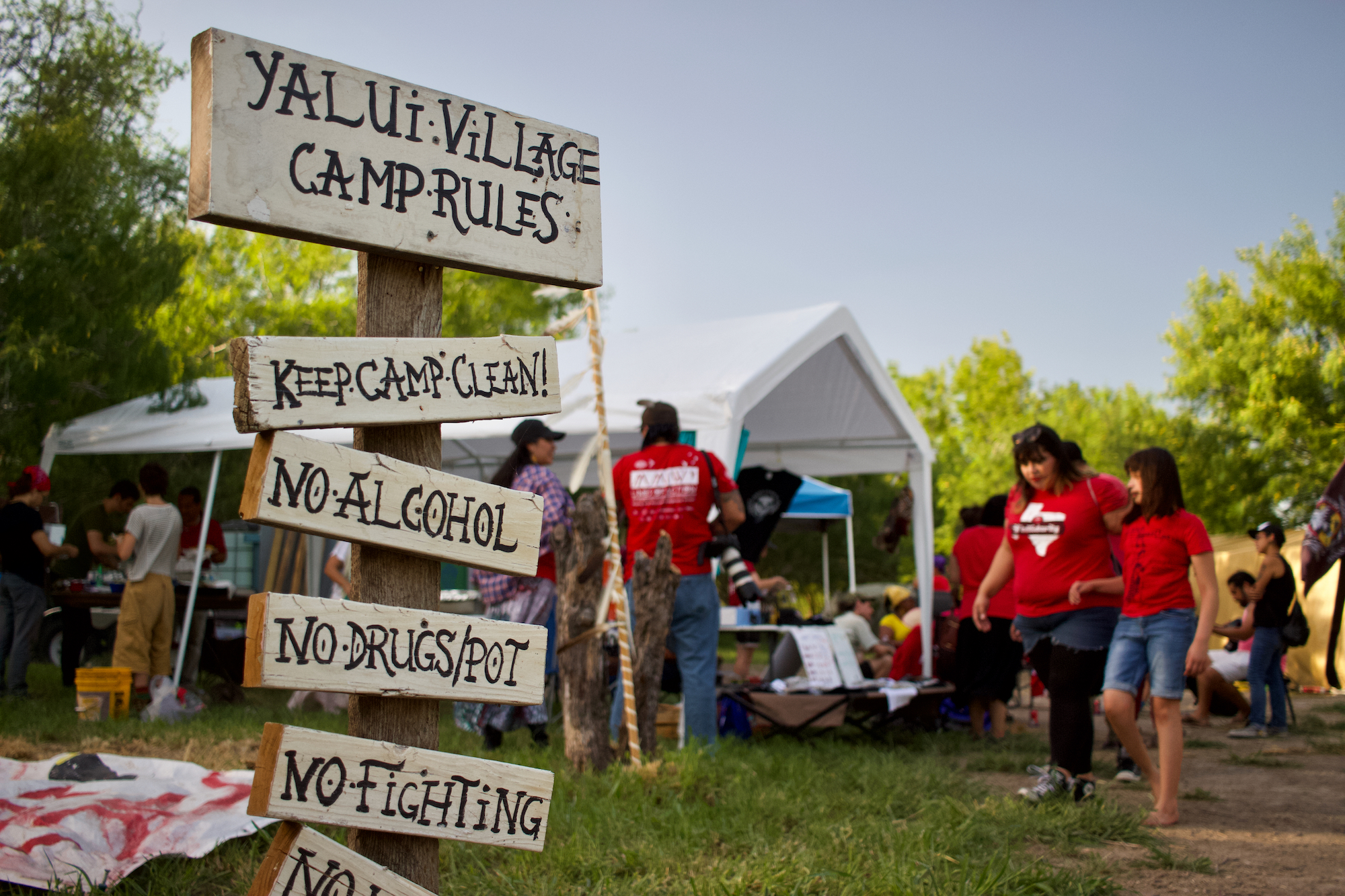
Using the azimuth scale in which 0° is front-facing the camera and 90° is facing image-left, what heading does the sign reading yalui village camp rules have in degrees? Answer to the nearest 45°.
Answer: approximately 315°

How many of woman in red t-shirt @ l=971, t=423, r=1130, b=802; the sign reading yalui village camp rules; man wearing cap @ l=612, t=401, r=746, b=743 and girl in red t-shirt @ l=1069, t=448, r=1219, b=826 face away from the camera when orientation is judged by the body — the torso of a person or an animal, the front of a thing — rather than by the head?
1

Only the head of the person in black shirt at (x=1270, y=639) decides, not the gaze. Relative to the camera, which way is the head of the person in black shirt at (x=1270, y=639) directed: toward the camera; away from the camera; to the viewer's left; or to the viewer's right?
to the viewer's left

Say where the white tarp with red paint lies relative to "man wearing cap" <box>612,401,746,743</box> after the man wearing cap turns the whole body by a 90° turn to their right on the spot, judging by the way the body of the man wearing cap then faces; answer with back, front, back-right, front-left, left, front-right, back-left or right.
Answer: back-right

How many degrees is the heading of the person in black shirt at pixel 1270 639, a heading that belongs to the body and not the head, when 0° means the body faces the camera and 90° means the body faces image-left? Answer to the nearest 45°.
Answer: approximately 90°

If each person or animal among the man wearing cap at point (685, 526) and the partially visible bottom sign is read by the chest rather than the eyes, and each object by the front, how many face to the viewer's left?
0

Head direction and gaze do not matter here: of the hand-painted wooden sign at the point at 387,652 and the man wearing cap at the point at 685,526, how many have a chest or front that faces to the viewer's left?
0

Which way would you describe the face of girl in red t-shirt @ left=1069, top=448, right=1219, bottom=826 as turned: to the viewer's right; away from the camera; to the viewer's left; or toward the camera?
to the viewer's left

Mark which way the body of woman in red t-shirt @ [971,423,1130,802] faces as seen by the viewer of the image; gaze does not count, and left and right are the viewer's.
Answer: facing the viewer and to the left of the viewer

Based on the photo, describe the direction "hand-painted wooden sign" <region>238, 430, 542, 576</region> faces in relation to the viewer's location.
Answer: facing the viewer and to the right of the viewer

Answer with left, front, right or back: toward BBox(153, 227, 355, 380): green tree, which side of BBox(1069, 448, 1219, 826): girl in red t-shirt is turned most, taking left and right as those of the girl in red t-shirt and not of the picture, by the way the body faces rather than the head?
right
